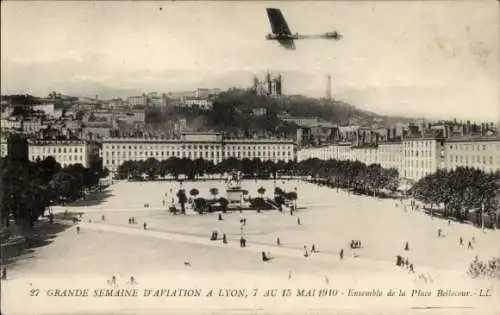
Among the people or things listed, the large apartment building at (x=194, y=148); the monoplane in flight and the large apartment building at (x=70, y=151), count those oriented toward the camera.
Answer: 2

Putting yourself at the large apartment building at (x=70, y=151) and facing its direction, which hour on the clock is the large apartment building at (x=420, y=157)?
the large apartment building at (x=420, y=157) is roughly at 9 o'clock from the large apartment building at (x=70, y=151).

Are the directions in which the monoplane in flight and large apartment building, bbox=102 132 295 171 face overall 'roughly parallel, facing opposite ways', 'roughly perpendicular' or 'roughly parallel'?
roughly perpendicular
